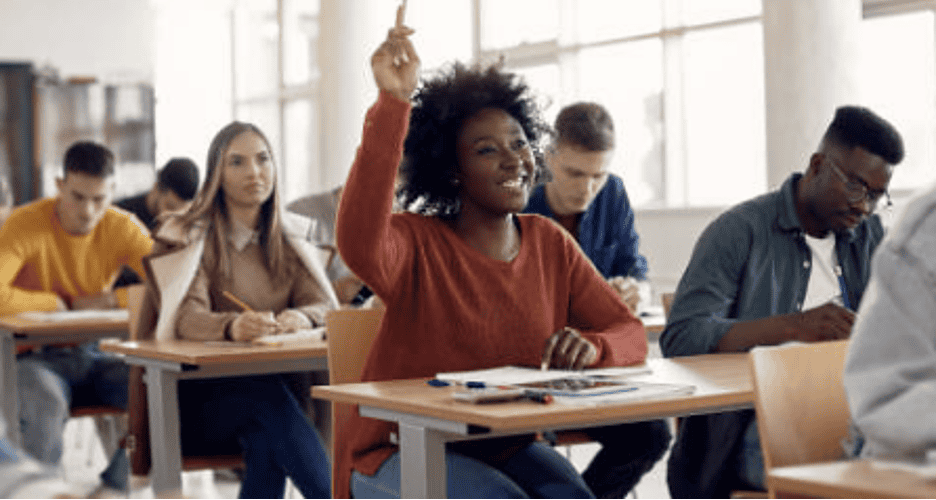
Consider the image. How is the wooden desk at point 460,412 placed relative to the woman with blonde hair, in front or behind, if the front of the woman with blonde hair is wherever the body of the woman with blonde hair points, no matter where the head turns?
in front

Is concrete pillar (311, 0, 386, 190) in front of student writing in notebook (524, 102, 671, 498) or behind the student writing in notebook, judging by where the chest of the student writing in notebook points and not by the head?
behind

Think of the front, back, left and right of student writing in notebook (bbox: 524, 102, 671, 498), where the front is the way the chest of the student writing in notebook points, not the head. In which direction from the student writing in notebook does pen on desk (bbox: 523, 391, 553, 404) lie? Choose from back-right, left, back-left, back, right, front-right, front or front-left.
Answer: front-right

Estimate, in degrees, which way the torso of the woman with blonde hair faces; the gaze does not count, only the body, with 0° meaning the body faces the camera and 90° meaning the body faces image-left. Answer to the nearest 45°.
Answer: approximately 315°

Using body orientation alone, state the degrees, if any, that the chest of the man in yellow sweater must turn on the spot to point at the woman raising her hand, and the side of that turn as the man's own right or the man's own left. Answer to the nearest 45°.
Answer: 0° — they already face them

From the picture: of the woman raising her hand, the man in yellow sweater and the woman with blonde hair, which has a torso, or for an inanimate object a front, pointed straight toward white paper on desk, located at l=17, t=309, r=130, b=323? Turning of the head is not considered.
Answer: the man in yellow sweater

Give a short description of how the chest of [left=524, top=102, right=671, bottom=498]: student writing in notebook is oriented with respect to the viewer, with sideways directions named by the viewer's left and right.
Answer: facing the viewer and to the right of the viewer

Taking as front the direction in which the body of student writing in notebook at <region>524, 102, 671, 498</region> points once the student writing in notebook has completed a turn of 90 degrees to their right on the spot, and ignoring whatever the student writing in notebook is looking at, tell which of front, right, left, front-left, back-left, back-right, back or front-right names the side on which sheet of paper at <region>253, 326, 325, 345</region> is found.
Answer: front
